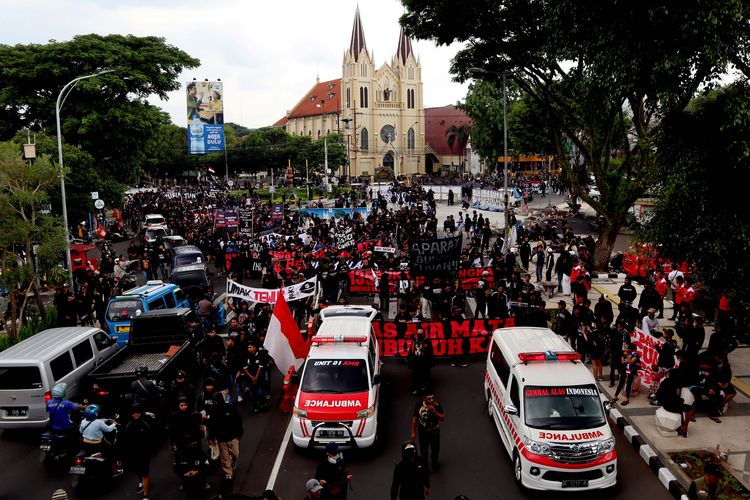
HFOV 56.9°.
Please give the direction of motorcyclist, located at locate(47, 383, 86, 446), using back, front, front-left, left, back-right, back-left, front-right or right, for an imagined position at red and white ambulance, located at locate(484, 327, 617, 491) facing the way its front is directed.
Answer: back-right

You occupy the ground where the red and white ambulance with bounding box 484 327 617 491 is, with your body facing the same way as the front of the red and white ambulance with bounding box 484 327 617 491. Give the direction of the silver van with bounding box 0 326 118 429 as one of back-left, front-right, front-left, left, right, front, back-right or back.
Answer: back-right

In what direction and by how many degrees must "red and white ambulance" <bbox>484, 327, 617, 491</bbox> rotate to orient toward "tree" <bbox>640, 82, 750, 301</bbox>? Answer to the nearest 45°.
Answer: approximately 90° to its left

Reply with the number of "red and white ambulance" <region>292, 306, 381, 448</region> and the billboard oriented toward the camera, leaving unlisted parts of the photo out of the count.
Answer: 2

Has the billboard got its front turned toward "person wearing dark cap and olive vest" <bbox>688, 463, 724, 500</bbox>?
yes

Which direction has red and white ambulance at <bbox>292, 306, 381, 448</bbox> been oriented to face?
toward the camera

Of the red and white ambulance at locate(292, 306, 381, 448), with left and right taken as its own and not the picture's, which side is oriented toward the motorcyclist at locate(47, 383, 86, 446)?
right

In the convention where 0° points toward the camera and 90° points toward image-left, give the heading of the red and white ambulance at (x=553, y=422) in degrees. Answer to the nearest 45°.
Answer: approximately 315°

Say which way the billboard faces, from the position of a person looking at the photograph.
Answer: facing the viewer

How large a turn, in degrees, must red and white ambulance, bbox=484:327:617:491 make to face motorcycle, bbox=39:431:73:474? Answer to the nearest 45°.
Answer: approximately 135° to its right

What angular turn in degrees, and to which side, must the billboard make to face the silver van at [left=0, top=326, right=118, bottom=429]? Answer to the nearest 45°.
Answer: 0° — it already faces it
